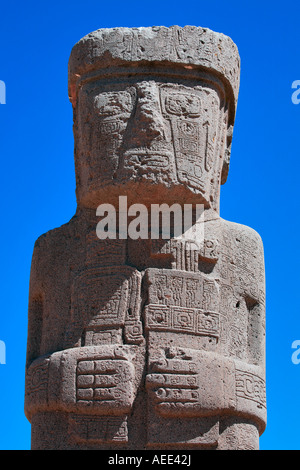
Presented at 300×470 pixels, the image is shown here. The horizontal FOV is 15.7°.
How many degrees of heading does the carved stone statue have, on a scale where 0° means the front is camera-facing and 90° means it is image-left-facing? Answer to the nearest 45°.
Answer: approximately 0°
